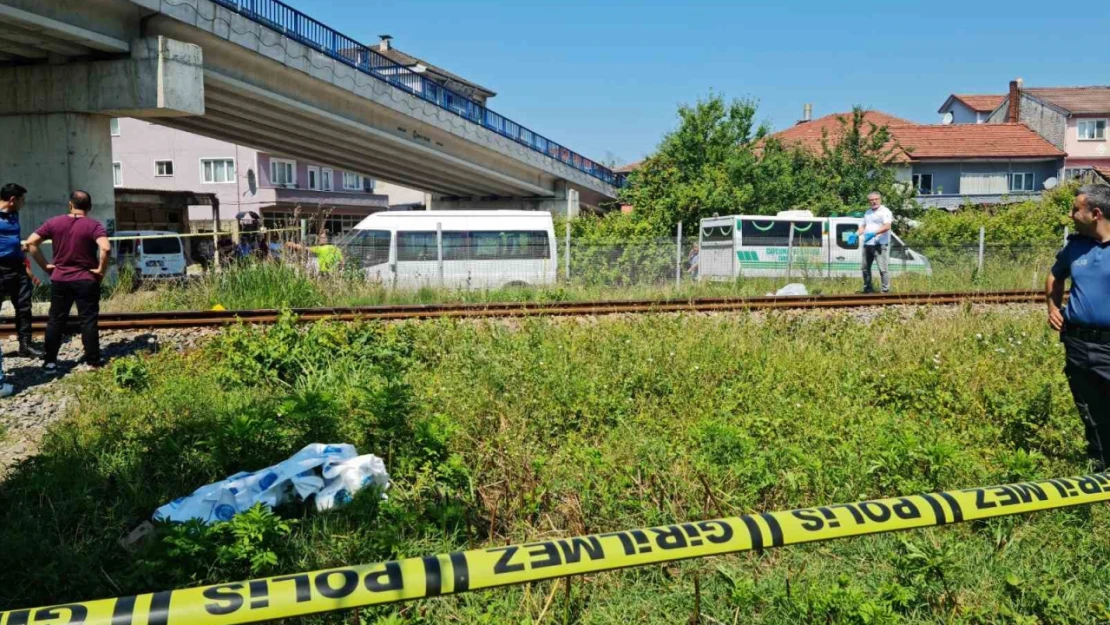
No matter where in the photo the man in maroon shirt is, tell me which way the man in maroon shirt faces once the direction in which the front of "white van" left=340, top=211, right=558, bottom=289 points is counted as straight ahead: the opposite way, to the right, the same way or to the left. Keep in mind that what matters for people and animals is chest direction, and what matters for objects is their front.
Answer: to the right

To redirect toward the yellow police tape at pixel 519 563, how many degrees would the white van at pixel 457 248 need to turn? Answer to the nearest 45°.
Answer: approximately 90° to its left

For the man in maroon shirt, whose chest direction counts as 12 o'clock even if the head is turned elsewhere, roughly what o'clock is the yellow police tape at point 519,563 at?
The yellow police tape is roughly at 6 o'clock from the man in maroon shirt.

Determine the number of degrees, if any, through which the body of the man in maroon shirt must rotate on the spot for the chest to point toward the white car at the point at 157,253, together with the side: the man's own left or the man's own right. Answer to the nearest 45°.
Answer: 0° — they already face it

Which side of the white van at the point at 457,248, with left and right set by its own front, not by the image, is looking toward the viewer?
left

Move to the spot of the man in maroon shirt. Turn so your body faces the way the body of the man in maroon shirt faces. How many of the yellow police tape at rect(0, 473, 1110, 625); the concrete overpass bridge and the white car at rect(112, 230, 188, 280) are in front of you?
2

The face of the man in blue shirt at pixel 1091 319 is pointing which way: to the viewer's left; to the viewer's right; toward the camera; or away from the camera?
to the viewer's left

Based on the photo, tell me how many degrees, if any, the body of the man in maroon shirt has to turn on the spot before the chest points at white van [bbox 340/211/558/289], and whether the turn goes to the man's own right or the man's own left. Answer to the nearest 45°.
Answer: approximately 45° to the man's own right

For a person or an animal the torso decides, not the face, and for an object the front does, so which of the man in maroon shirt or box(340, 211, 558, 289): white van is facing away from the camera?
the man in maroon shirt

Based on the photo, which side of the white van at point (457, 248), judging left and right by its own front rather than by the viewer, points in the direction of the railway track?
left

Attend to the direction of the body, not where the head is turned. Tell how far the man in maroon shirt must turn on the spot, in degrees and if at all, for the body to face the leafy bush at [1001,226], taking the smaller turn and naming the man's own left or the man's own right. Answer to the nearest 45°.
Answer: approximately 90° to the man's own right

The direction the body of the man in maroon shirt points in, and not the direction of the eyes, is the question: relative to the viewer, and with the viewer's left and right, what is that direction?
facing away from the viewer

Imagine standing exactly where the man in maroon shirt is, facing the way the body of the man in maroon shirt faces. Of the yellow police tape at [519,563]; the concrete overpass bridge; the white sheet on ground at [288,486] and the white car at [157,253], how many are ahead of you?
2

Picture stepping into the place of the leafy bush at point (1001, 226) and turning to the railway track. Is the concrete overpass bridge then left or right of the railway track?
right

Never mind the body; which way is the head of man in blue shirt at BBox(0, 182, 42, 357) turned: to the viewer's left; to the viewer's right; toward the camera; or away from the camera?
to the viewer's right

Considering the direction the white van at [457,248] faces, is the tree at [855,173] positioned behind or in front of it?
behind

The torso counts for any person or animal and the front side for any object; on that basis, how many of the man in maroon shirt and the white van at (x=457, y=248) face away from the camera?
1
